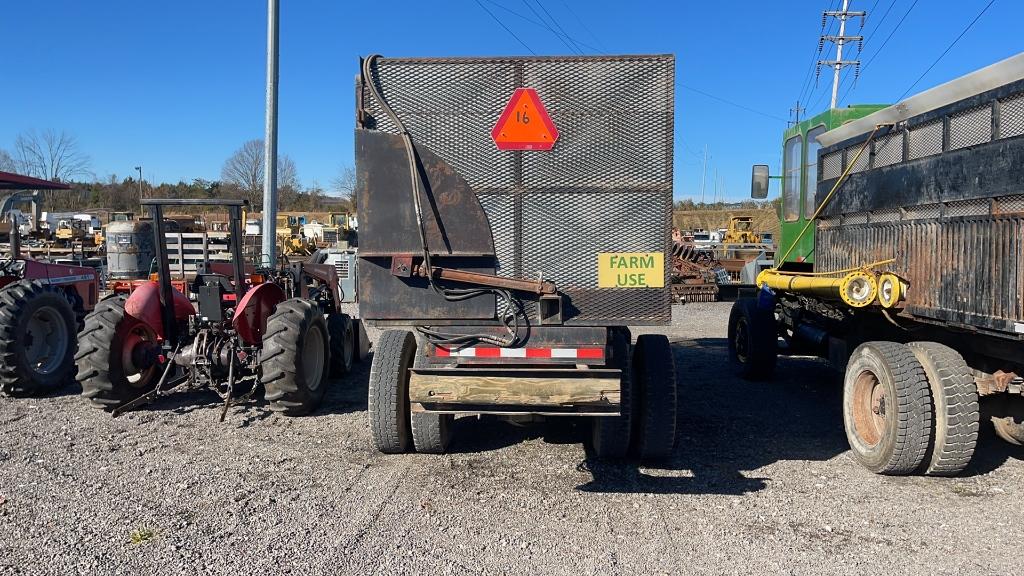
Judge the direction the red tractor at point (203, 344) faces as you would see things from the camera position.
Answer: facing away from the viewer and to the right of the viewer

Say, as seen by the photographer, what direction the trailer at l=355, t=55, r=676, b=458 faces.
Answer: facing away from the viewer

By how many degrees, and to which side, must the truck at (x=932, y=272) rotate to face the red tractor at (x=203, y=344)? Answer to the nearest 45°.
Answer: approximately 45° to its left

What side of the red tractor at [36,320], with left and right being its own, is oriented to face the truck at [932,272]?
right

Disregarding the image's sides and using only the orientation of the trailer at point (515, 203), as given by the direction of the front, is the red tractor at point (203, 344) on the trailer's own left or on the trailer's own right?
on the trailer's own left

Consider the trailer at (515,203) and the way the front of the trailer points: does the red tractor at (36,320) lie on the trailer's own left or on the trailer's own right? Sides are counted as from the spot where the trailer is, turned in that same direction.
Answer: on the trailer's own left

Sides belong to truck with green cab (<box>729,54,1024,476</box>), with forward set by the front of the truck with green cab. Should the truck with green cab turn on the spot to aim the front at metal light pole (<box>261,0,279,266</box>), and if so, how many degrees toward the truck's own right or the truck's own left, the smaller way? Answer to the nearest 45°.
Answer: approximately 45° to the truck's own left

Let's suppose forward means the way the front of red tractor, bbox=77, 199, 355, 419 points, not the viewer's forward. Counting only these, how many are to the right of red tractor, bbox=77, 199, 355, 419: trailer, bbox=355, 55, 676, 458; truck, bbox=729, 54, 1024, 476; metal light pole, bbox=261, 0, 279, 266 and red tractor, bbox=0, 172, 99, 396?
2

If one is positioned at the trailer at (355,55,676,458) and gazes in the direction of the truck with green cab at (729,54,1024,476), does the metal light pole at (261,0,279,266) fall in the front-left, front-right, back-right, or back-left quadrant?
back-left

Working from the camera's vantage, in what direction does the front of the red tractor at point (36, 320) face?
facing away from the viewer and to the right of the viewer

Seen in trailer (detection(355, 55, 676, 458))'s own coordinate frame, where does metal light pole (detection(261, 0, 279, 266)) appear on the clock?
The metal light pole is roughly at 11 o'clock from the trailer.
